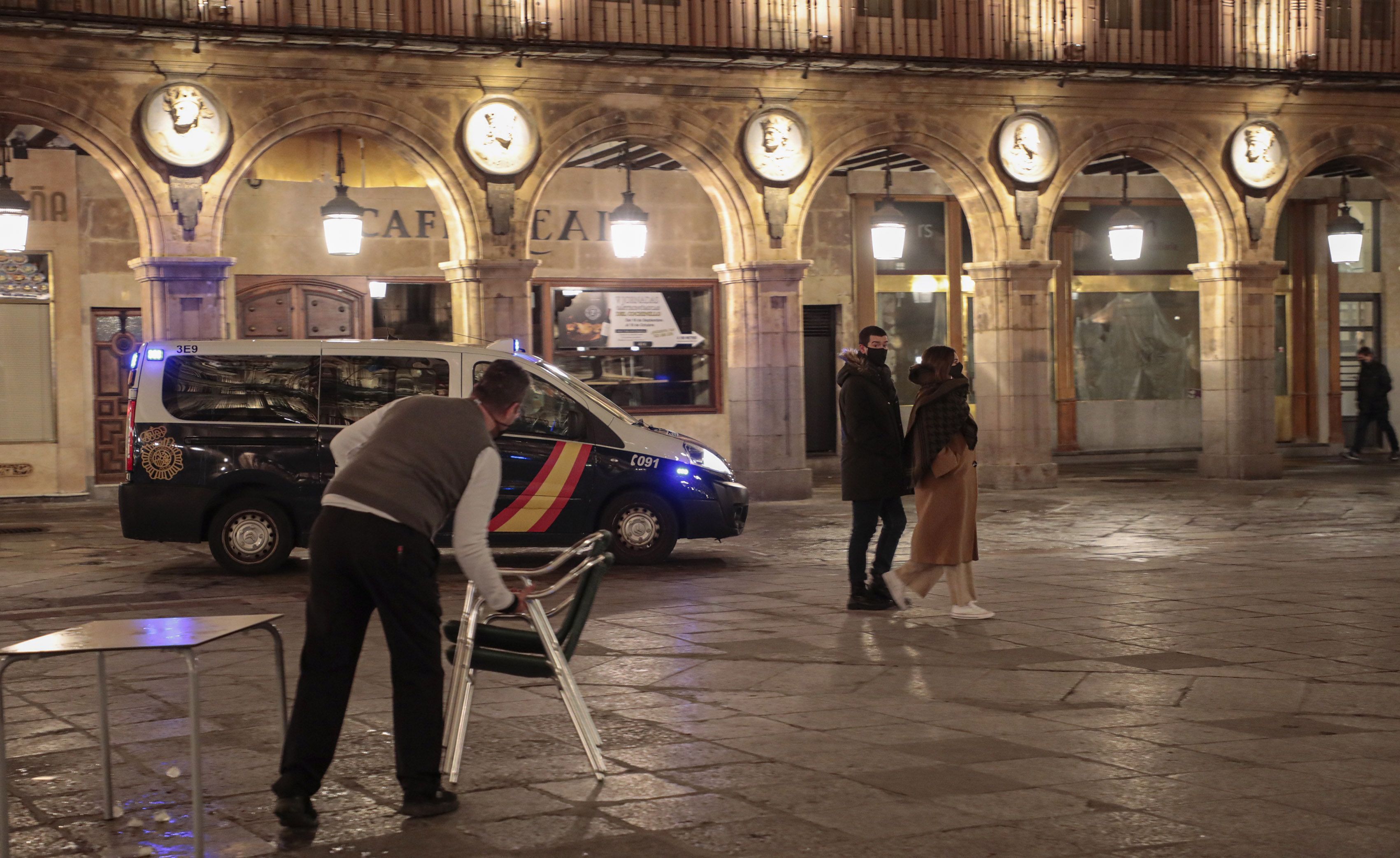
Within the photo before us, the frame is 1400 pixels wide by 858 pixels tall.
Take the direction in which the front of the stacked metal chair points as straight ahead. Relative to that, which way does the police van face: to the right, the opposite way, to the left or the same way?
the opposite way

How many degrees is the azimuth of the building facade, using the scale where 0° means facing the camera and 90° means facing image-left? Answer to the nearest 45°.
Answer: approximately 0°

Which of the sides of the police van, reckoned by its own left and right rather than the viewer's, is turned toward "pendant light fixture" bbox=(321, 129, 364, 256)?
left

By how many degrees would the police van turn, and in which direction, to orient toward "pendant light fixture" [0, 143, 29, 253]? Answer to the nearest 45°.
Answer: approximately 135° to its left

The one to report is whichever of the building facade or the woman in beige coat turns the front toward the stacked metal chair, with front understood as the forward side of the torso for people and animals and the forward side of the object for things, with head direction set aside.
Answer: the building facade

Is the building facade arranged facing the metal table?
yes

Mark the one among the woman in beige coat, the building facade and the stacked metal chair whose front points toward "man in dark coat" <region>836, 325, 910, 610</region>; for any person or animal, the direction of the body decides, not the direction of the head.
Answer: the building facade

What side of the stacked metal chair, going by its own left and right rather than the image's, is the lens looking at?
left

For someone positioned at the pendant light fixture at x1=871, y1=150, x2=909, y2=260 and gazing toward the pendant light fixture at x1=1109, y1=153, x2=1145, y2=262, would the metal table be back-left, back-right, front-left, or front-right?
back-right

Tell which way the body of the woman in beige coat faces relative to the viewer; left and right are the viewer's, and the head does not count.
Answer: facing to the right of the viewer

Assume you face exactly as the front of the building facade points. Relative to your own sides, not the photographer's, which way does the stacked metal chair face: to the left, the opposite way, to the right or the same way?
to the right

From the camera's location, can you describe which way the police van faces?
facing to the right of the viewer
